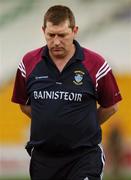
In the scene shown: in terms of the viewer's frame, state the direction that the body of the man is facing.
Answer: toward the camera
